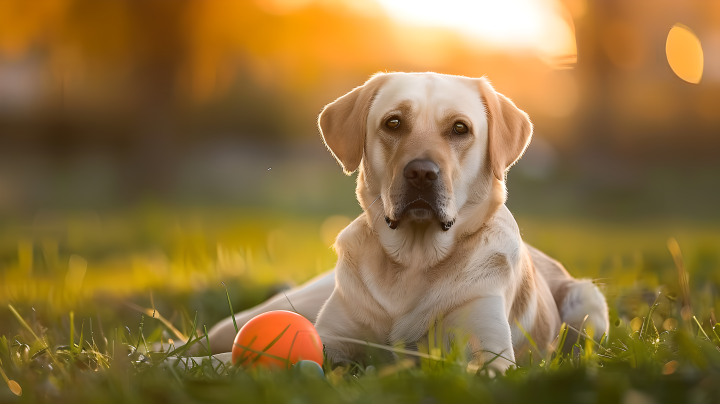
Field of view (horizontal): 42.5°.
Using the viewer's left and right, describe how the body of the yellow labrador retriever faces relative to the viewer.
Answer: facing the viewer

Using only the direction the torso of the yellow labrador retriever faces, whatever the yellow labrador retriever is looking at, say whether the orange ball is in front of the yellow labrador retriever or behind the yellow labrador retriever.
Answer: in front
